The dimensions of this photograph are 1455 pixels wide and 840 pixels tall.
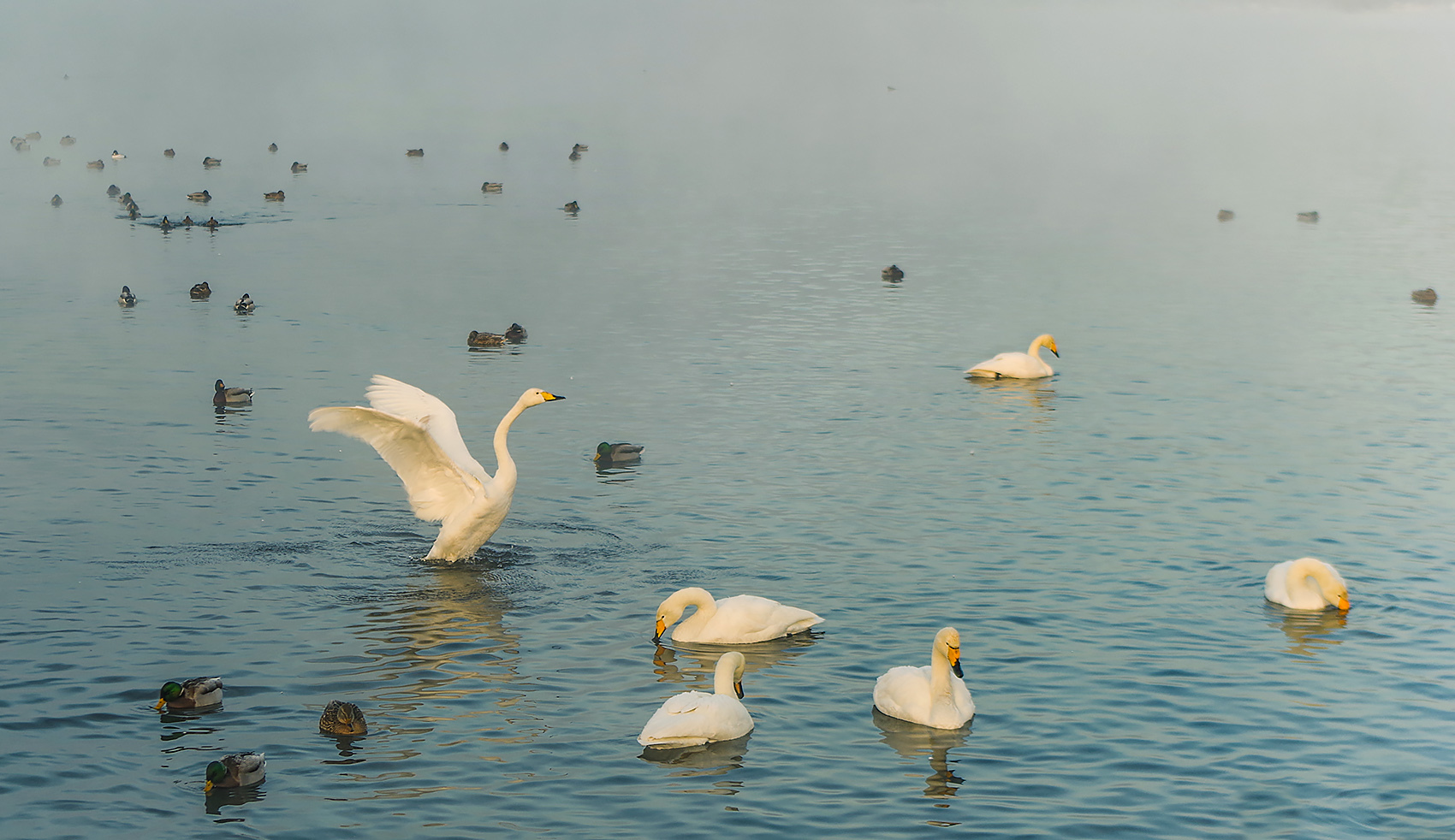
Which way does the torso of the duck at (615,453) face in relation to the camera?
to the viewer's left

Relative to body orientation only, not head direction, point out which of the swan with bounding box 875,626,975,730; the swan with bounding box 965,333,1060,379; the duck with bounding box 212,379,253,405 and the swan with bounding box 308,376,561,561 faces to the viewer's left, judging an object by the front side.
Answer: the duck

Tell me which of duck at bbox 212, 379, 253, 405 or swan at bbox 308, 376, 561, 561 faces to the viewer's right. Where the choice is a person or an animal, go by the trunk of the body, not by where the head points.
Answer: the swan

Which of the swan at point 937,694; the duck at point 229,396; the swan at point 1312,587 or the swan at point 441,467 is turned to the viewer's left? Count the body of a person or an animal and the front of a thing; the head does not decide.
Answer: the duck

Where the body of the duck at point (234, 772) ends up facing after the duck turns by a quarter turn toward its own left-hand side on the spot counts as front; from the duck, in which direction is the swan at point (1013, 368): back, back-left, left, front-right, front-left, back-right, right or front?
left

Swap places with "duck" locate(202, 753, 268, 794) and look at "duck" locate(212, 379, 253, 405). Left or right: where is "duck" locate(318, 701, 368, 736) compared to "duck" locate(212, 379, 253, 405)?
right

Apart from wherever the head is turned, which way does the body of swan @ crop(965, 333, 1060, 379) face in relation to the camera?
to the viewer's right

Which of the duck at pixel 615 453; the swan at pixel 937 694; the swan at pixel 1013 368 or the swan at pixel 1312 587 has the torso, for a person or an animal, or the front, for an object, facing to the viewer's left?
the duck
